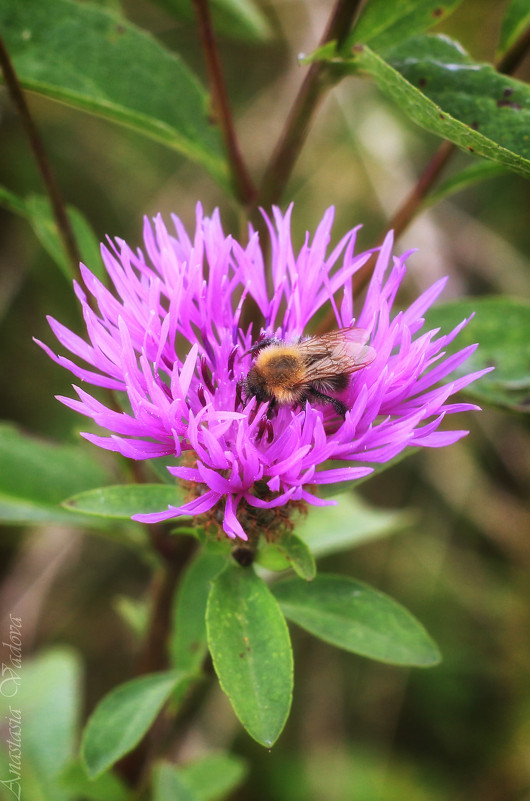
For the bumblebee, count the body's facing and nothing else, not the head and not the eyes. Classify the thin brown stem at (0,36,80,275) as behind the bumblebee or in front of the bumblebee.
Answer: in front

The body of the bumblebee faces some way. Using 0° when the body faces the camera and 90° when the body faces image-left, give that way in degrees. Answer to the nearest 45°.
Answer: approximately 90°
